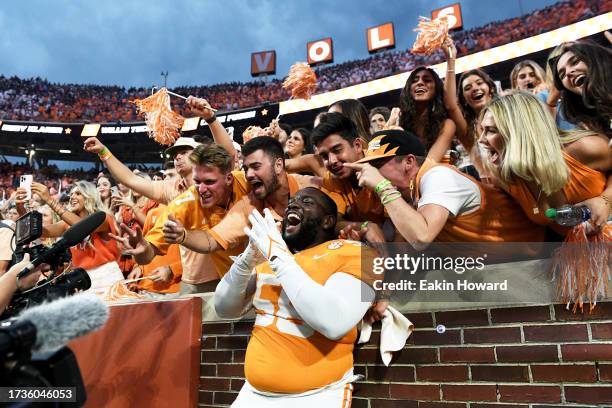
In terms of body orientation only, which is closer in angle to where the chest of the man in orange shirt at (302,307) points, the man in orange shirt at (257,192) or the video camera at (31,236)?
the video camera

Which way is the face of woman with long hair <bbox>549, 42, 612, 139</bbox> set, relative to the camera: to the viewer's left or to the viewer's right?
to the viewer's left

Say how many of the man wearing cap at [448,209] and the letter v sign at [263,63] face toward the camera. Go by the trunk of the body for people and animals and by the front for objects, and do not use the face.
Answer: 1

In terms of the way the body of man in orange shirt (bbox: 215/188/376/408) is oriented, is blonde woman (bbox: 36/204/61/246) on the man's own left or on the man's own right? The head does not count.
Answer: on the man's own right

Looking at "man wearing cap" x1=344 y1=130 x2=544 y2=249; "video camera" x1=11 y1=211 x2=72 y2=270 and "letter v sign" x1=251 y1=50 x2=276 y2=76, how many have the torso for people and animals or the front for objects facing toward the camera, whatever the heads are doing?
1

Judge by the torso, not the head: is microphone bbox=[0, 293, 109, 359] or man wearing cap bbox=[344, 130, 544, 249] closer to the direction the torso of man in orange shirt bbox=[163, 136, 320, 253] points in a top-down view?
the microphone

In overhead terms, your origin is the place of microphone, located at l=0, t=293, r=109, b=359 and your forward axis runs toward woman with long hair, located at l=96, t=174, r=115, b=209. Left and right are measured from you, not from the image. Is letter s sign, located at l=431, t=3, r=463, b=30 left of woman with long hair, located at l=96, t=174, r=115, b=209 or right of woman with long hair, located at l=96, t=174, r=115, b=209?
right

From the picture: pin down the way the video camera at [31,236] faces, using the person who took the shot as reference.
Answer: facing away from the viewer and to the right of the viewer

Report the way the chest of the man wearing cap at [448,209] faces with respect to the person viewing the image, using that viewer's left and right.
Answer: facing to the left of the viewer

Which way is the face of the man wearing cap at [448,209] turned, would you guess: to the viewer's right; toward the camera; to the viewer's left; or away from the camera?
to the viewer's left
